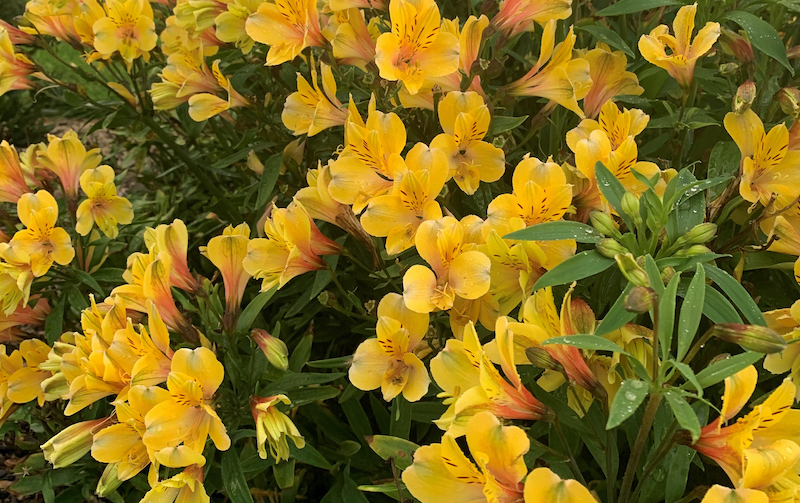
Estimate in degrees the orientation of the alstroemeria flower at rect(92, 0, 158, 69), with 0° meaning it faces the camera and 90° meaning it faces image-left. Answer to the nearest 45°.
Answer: approximately 0°

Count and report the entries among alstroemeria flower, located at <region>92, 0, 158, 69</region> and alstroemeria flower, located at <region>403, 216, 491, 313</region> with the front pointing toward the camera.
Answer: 2

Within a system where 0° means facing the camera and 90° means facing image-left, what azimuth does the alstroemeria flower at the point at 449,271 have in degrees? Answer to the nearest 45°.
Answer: approximately 0°

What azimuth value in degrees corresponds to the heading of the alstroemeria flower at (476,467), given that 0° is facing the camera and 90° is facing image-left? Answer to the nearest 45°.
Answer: approximately 45°

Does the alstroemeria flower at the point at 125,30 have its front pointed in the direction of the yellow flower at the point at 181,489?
yes
